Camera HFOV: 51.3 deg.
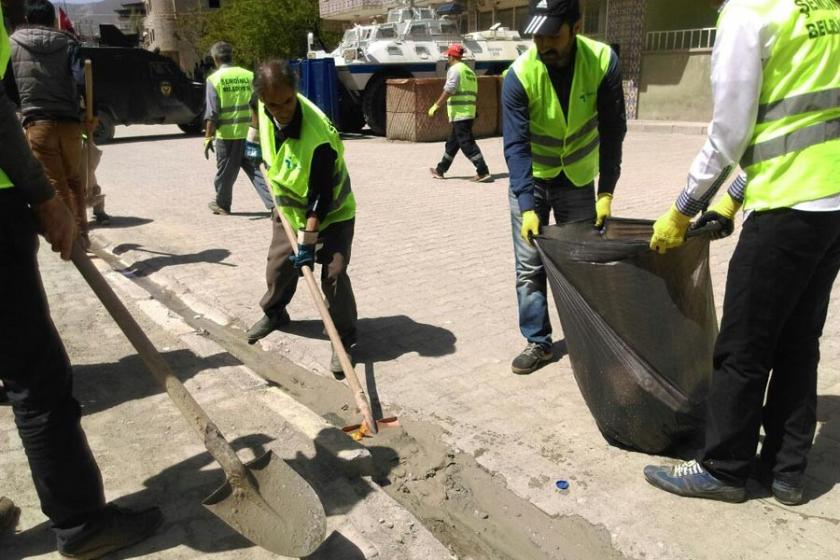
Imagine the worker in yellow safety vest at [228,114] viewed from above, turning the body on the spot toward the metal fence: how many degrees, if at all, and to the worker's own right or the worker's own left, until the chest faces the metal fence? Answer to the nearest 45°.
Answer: approximately 90° to the worker's own right

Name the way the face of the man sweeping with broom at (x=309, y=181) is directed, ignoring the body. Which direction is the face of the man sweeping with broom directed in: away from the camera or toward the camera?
toward the camera

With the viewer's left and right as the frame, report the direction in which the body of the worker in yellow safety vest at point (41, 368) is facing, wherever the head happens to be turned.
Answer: facing to the right of the viewer

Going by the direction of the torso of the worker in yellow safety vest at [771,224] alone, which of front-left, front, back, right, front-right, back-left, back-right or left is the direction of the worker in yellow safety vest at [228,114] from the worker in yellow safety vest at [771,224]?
front

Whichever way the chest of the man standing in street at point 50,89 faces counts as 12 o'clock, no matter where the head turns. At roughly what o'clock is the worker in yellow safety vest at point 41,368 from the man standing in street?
The worker in yellow safety vest is roughly at 6 o'clock from the man standing in street.

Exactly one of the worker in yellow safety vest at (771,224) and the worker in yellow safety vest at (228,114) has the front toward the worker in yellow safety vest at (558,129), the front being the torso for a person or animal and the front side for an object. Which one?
the worker in yellow safety vest at (771,224)

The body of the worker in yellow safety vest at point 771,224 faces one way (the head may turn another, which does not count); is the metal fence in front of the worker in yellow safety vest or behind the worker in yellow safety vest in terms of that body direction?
in front

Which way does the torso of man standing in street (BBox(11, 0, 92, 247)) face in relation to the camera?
away from the camera

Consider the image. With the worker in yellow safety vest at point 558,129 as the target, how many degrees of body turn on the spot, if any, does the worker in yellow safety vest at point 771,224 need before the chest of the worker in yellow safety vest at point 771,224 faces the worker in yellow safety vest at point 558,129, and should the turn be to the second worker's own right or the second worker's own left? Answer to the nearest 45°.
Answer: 0° — they already face them

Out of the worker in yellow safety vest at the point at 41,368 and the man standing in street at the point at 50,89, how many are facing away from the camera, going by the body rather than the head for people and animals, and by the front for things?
1

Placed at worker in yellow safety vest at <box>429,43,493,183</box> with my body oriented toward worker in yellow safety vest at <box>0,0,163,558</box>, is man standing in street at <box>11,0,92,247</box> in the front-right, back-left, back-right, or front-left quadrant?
front-right

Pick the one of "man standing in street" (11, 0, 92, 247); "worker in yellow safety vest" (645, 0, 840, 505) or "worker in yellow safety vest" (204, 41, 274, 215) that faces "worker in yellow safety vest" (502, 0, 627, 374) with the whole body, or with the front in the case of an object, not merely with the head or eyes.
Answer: "worker in yellow safety vest" (645, 0, 840, 505)

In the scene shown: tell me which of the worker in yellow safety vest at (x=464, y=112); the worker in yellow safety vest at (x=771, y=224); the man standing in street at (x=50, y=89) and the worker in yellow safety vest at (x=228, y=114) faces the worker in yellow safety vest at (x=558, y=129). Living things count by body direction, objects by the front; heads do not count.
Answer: the worker in yellow safety vest at (x=771, y=224)
